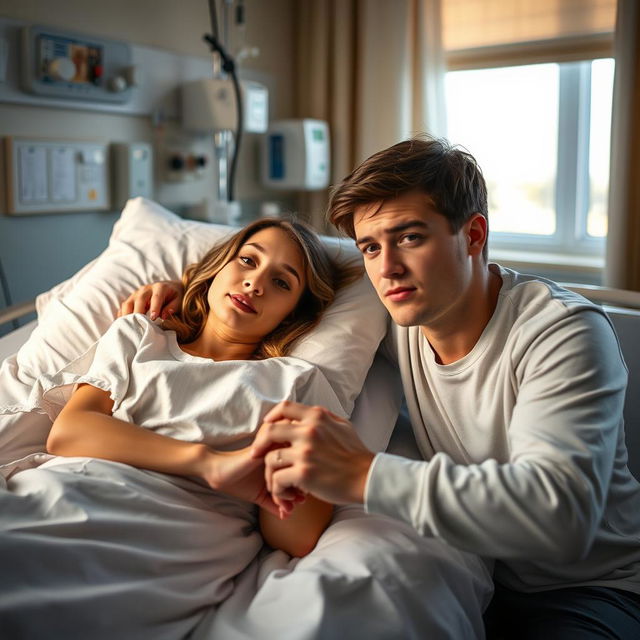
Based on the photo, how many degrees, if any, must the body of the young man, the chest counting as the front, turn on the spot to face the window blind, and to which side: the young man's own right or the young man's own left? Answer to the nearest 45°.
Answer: approximately 135° to the young man's own right

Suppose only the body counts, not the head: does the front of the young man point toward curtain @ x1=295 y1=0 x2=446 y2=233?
no

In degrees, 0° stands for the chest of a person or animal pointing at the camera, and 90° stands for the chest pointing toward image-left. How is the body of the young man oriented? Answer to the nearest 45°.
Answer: approximately 45°

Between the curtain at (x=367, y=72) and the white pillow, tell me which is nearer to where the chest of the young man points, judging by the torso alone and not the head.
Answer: the white pillow

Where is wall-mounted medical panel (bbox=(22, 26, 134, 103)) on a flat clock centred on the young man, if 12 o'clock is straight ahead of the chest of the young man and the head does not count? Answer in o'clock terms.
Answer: The wall-mounted medical panel is roughly at 3 o'clock from the young man.

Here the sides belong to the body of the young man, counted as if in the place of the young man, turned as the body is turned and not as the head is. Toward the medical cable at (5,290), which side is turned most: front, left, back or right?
right

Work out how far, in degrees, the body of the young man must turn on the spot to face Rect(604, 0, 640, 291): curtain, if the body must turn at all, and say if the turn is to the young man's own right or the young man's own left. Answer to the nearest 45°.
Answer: approximately 135° to the young man's own right

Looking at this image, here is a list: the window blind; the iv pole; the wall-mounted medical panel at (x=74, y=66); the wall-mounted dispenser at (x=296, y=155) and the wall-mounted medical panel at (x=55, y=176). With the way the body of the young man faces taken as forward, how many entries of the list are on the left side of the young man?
0

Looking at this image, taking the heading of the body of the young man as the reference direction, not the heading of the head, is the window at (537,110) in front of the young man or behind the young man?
behind

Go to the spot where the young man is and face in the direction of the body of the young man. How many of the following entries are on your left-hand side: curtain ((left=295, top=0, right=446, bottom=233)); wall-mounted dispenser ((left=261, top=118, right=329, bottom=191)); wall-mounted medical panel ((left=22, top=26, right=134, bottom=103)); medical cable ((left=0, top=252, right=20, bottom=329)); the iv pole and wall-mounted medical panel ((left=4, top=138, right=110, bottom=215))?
0

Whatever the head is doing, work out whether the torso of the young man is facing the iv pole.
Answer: no

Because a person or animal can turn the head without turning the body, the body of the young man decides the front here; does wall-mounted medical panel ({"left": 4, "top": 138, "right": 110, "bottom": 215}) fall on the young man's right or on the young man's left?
on the young man's right

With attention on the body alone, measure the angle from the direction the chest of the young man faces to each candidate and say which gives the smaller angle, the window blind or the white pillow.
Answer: the white pillow

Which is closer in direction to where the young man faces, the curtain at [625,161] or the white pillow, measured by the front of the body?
the white pillow

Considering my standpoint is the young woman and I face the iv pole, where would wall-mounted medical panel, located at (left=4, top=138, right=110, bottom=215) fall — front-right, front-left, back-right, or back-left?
front-left

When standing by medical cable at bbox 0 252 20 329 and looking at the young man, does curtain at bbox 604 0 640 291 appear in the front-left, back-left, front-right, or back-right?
front-left
